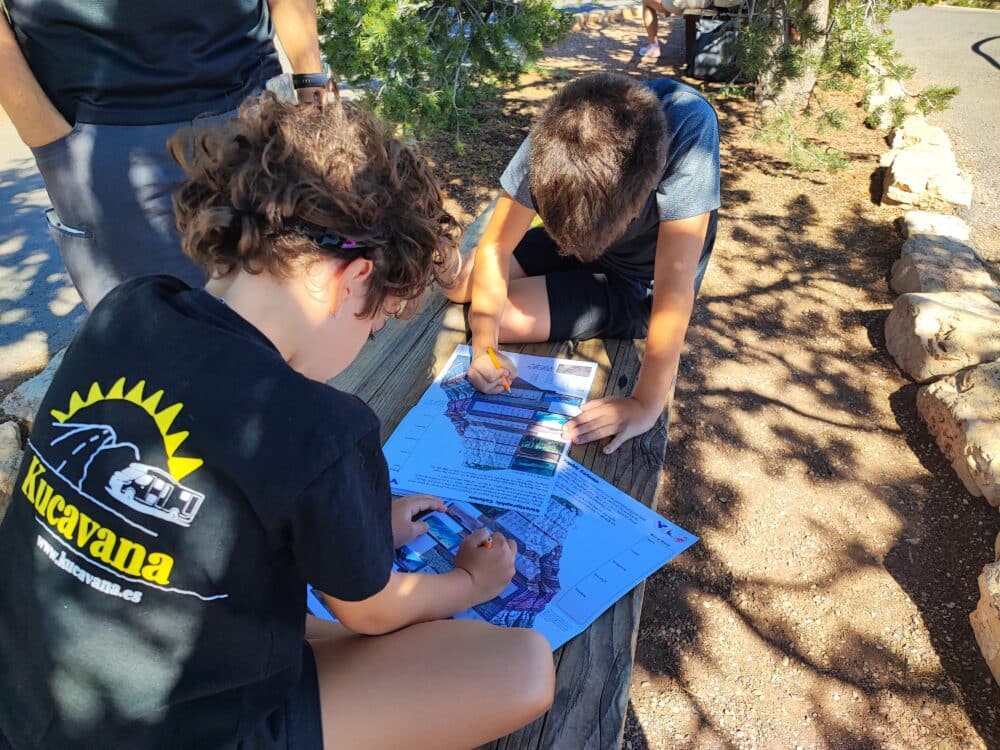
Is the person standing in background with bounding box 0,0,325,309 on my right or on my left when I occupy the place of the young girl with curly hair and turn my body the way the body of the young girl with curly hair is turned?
on my left

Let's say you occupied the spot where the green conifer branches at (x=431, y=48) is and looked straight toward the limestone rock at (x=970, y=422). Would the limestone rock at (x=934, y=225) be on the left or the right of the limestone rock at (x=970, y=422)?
left

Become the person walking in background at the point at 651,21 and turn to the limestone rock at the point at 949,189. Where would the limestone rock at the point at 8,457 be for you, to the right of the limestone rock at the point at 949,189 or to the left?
right

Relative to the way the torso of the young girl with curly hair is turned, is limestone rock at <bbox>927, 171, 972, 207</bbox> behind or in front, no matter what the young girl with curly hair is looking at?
in front

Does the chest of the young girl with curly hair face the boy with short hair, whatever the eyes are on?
yes

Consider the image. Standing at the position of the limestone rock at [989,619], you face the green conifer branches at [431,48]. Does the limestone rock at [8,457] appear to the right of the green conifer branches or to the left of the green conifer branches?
left

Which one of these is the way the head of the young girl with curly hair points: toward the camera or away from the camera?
away from the camera

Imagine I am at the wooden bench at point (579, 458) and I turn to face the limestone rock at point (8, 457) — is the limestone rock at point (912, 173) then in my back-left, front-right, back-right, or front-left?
back-right

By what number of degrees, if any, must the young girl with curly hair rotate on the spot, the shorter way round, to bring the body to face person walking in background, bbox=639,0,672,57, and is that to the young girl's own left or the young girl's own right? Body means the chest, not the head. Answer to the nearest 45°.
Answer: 0° — they already face them

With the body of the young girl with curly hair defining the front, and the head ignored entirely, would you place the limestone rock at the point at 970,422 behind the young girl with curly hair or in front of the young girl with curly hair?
in front

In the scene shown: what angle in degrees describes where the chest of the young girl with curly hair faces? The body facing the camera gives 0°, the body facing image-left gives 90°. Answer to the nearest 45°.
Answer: approximately 225°
